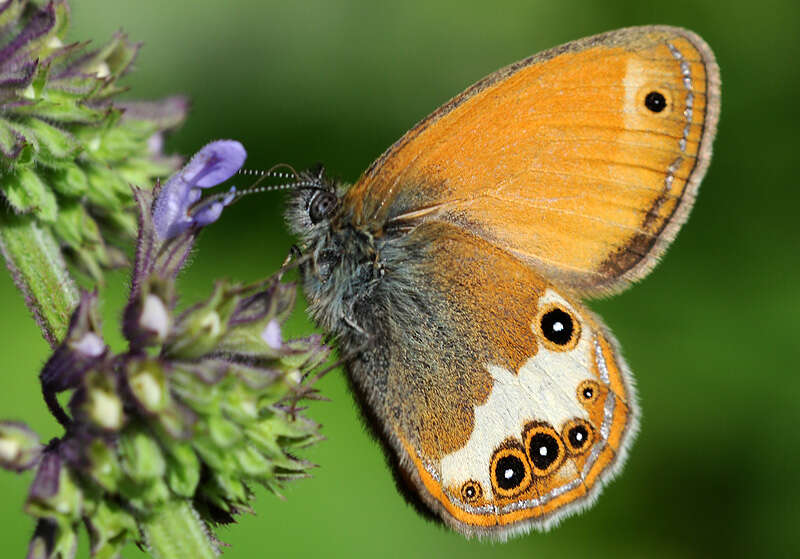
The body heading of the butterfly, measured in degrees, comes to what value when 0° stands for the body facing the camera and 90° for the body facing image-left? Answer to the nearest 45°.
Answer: approximately 90°
